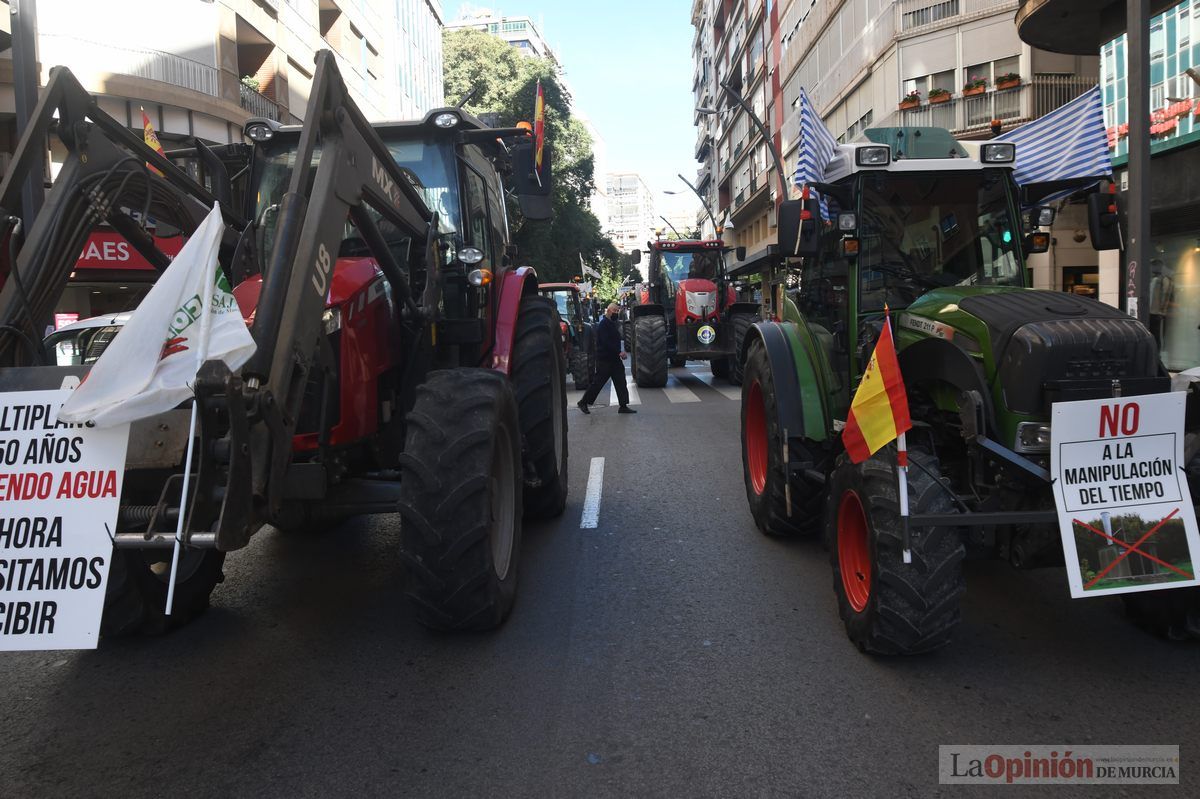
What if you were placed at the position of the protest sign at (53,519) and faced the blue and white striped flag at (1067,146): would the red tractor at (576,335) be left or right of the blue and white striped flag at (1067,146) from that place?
left

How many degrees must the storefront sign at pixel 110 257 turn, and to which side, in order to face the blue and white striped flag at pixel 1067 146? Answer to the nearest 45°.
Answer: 0° — it already faces it

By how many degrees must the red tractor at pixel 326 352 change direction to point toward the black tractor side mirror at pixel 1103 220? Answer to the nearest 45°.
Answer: approximately 135° to its left

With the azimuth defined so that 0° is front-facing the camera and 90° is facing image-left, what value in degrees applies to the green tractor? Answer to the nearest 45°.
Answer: approximately 315°

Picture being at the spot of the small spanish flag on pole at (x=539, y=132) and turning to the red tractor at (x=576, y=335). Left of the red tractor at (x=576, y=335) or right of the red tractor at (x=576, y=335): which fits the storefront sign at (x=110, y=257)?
left

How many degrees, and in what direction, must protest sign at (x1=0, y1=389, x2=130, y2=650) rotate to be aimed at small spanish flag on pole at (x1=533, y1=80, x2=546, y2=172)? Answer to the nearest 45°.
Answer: approximately 135° to its left

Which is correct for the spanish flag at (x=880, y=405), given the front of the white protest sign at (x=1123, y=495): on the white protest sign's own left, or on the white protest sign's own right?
on the white protest sign's own right

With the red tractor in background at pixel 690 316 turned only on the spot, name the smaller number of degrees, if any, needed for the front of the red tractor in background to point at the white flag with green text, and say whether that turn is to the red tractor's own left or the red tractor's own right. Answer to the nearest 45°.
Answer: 0° — it already faces it

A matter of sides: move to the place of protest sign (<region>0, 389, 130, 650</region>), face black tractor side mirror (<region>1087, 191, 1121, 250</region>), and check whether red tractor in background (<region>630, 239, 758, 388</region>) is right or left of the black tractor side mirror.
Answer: left
